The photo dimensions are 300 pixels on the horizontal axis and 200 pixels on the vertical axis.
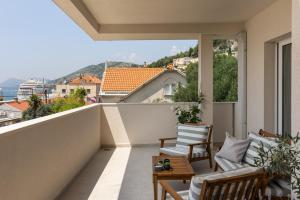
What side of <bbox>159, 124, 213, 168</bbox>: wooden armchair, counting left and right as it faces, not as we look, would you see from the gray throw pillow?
left

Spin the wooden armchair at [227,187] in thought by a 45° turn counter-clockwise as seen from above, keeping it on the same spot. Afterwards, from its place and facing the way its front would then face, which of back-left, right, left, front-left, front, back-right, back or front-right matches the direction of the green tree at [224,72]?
right

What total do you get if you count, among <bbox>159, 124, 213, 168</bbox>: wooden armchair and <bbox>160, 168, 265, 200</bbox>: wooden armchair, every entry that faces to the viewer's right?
0

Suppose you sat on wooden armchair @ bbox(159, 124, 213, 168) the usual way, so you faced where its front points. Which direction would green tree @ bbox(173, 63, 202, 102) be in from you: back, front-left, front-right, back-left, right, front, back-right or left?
back-right

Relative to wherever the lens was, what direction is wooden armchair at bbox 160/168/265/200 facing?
facing away from the viewer and to the left of the viewer

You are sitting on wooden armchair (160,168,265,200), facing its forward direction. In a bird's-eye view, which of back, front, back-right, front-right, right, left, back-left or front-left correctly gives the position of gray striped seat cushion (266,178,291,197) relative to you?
right

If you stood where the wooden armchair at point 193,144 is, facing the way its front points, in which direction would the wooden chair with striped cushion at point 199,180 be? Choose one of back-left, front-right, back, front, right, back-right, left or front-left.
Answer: front-left

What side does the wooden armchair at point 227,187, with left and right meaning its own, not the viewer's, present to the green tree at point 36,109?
front

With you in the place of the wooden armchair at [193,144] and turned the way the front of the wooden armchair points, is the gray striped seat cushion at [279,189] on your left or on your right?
on your left

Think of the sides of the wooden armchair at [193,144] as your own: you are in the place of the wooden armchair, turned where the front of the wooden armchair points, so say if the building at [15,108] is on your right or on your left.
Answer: on your right
